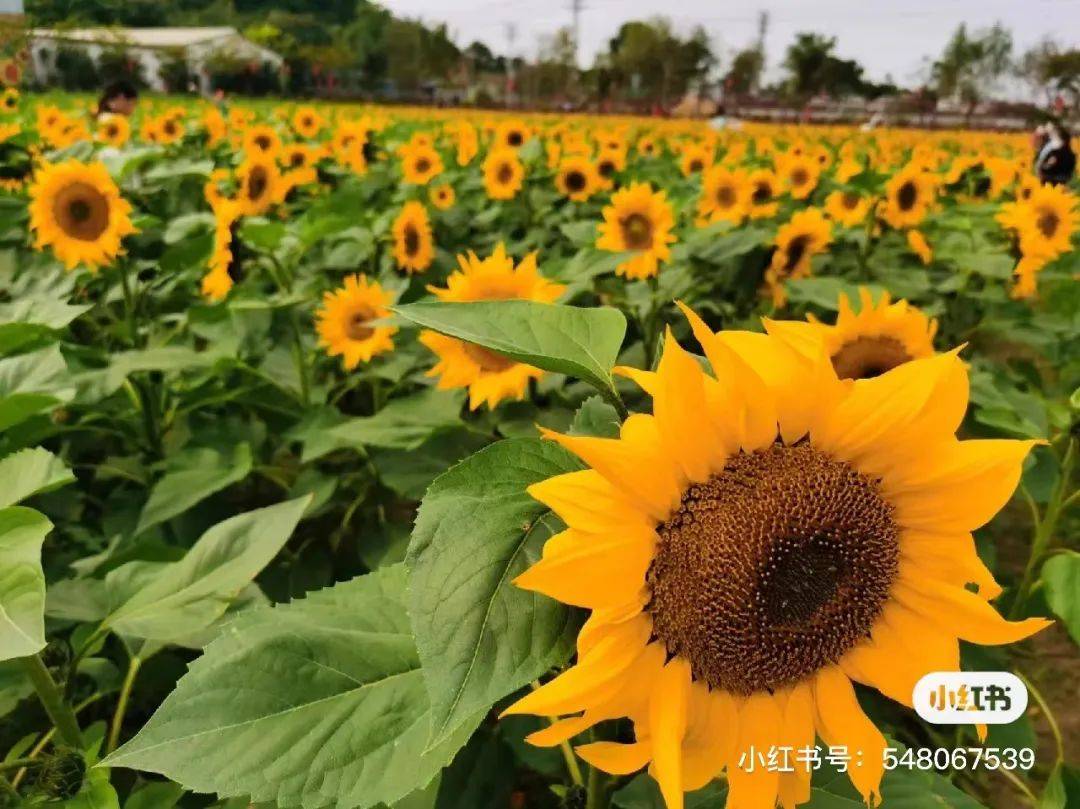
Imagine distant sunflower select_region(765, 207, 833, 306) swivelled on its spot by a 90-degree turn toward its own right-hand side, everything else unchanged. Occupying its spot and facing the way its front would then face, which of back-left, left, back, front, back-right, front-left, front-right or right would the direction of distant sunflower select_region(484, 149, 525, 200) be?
front

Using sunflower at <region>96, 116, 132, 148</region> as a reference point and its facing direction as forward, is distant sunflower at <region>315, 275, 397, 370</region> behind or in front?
in front

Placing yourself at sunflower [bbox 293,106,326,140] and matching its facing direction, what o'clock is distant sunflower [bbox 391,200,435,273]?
The distant sunflower is roughly at 12 o'clock from the sunflower.

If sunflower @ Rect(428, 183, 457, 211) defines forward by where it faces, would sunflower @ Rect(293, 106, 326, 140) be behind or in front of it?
behind

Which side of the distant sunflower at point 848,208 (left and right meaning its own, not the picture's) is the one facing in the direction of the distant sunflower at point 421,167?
right

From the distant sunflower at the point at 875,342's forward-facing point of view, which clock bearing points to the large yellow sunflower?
The large yellow sunflower is roughly at 12 o'clock from the distant sunflower.

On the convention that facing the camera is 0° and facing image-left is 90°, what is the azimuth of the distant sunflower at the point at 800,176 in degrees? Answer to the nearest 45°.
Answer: approximately 0°
